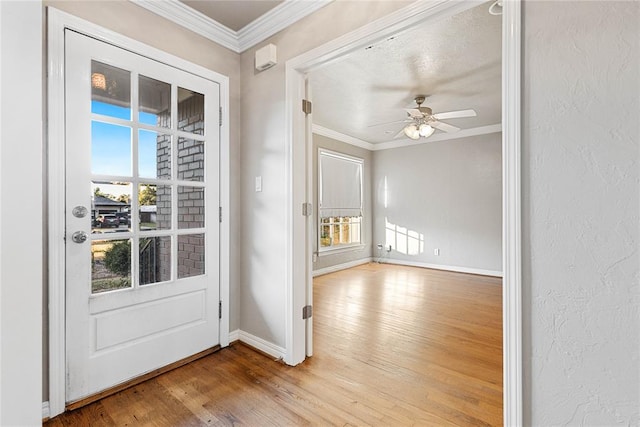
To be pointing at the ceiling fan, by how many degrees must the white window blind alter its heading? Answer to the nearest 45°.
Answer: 0° — it already faces it

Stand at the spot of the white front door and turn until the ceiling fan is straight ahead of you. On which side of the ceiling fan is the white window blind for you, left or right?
left

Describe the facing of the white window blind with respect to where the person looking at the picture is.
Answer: facing the viewer and to the right of the viewer

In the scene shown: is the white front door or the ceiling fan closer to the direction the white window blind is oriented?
the ceiling fan

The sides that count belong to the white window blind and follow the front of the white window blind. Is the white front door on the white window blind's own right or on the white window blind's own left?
on the white window blind's own right

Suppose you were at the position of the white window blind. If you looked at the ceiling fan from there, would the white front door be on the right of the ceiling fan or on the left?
right
